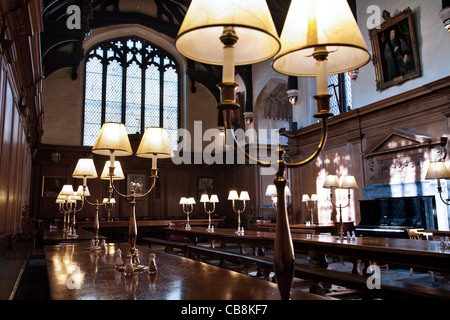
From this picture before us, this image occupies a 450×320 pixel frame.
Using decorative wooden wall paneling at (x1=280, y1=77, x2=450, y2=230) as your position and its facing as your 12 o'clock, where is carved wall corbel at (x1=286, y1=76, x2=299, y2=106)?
The carved wall corbel is roughly at 3 o'clock from the decorative wooden wall paneling.

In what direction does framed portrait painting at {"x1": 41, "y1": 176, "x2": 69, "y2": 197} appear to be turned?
toward the camera

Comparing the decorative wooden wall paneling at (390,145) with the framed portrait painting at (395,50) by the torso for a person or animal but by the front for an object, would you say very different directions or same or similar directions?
same or similar directions

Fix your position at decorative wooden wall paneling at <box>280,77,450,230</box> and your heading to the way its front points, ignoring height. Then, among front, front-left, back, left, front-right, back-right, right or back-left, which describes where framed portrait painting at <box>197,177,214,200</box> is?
right

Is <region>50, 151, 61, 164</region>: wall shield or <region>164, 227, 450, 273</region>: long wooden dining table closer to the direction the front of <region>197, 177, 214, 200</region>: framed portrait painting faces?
the long wooden dining table

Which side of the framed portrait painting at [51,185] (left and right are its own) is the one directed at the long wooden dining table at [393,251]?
front

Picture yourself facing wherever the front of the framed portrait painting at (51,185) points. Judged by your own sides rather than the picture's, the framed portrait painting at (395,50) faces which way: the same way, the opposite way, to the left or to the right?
to the right

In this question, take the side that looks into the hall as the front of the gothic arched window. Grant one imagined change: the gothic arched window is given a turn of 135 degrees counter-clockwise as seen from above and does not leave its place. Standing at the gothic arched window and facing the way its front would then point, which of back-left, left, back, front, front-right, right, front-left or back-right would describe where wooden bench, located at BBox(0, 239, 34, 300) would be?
back-right

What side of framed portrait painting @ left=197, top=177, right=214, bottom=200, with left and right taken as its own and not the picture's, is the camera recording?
front

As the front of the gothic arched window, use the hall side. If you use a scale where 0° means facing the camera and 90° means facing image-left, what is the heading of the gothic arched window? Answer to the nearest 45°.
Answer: approximately 0°

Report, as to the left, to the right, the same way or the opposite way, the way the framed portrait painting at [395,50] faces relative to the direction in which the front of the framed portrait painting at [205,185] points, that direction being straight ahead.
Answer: to the right

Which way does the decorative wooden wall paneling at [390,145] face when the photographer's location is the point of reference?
facing the viewer and to the left of the viewer

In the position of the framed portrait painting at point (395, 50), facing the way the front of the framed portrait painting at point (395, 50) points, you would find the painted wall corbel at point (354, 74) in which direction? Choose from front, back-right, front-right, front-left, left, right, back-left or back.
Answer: right

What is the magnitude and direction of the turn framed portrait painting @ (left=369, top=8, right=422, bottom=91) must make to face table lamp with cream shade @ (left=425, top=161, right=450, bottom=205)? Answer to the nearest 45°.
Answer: approximately 45° to its left
